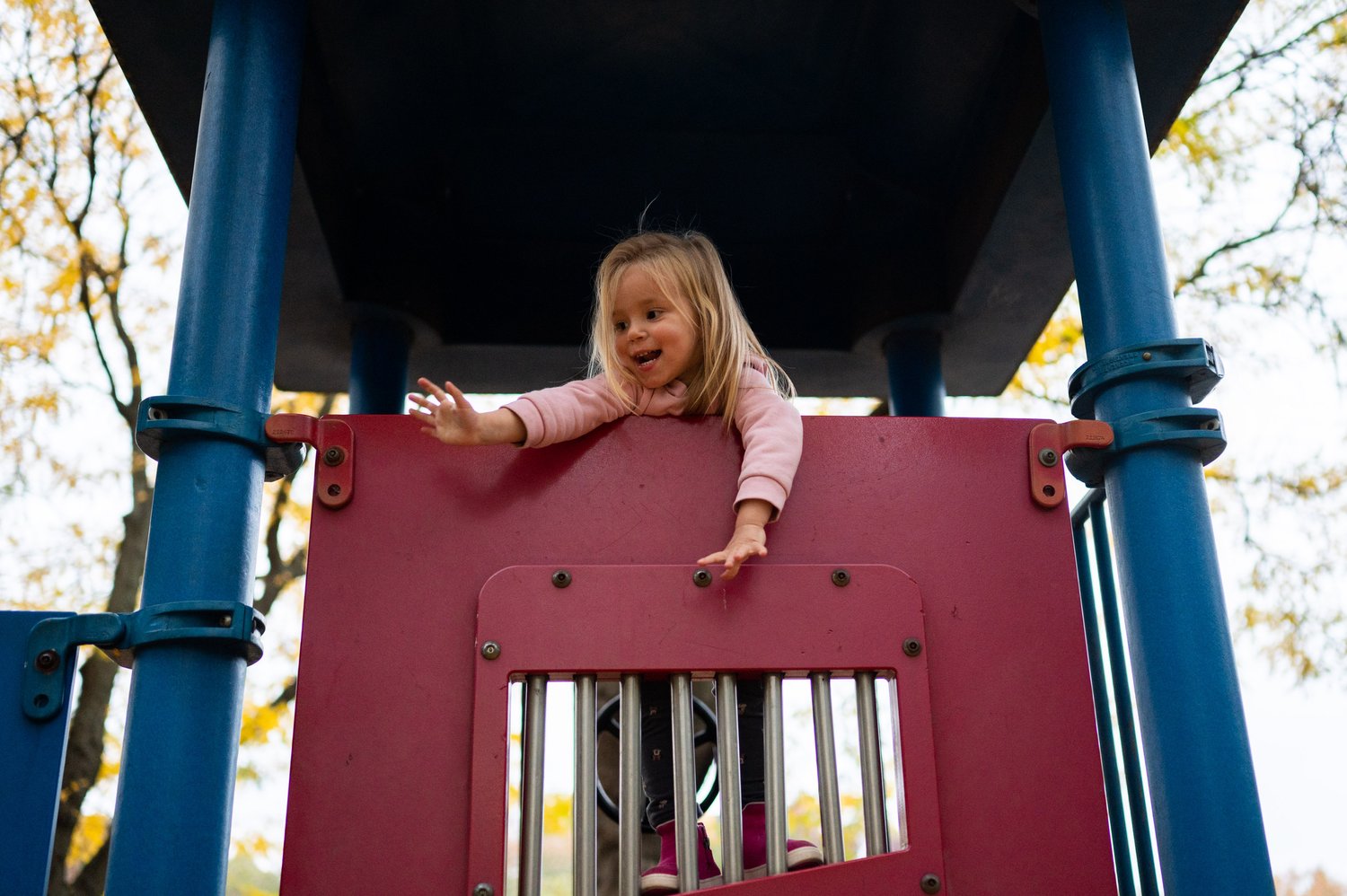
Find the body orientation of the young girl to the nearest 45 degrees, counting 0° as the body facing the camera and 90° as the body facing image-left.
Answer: approximately 0°
